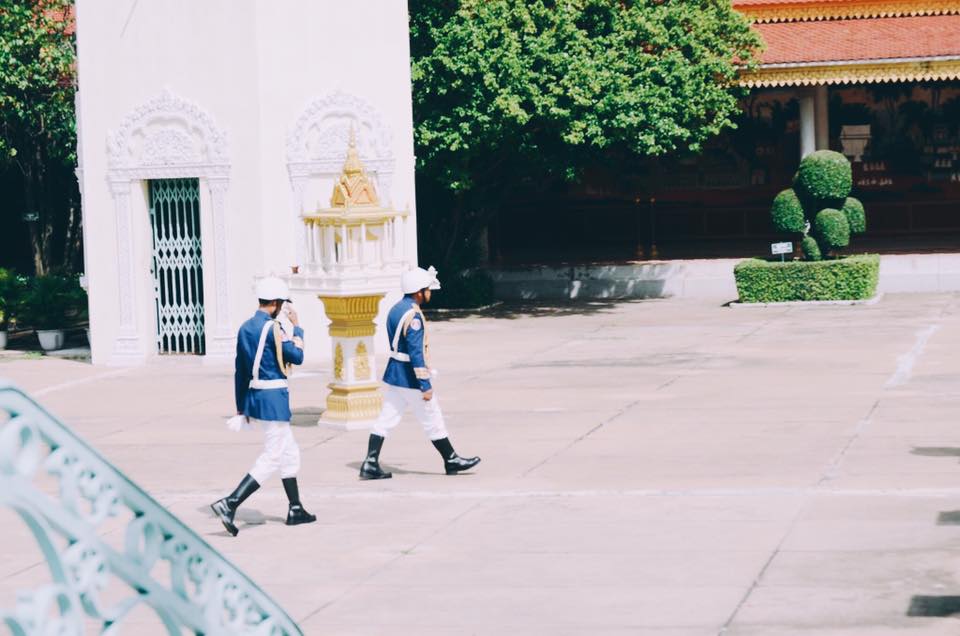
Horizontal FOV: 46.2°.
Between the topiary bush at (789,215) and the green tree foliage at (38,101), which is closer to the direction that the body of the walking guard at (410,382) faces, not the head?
the topiary bush

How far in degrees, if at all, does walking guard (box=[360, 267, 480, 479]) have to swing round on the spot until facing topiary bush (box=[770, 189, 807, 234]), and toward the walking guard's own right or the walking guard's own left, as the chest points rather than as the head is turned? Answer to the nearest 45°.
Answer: approximately 45° to the walking guard's own left

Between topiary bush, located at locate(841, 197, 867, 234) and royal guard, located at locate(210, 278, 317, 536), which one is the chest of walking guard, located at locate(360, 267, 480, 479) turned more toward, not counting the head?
the topiary bush

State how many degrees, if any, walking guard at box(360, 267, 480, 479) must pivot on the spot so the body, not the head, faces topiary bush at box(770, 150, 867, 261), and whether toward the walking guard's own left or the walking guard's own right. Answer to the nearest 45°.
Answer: approximately 45° to the walking guard's own left

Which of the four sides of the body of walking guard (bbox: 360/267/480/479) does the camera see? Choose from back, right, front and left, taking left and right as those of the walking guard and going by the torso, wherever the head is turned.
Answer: right

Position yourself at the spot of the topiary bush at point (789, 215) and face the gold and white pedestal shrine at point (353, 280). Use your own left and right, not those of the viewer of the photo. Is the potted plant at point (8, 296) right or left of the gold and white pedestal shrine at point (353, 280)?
right

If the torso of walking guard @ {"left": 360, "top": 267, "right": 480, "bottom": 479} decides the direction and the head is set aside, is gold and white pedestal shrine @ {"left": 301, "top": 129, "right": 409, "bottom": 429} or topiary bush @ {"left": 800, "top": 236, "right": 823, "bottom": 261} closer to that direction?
the topiary bush

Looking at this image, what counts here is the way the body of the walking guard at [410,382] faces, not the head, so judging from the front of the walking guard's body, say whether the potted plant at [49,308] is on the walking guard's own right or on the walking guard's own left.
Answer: on the walking guard's own left
